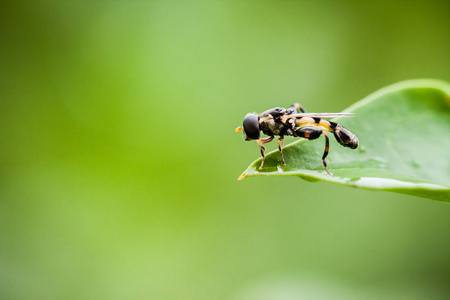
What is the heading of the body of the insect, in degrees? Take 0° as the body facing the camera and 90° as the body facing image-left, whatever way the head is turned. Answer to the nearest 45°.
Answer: approximately 90°
